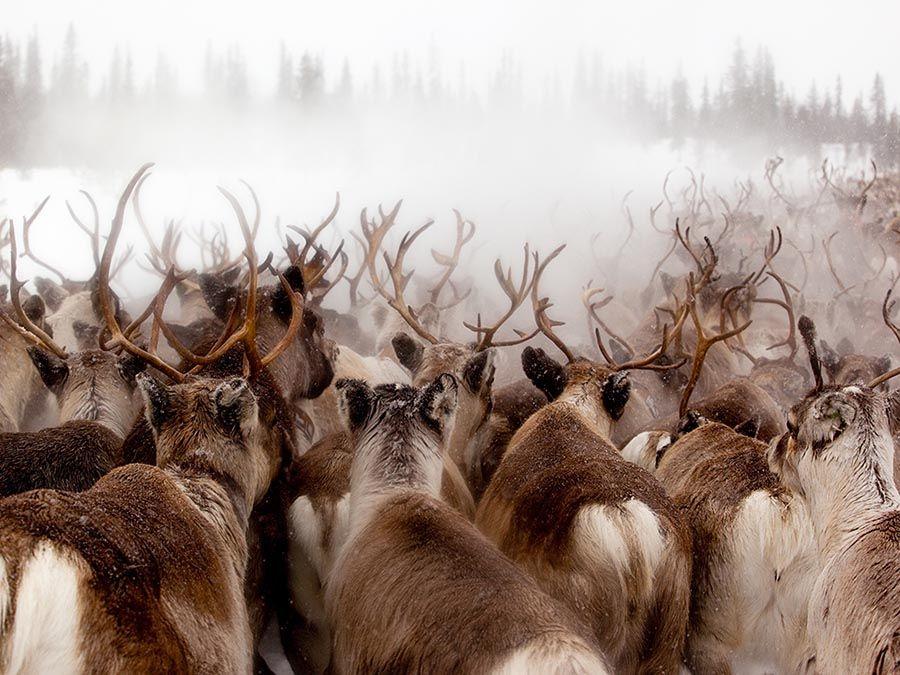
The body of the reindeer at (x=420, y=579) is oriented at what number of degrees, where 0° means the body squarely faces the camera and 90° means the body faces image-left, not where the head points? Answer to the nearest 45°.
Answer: approximately 135°

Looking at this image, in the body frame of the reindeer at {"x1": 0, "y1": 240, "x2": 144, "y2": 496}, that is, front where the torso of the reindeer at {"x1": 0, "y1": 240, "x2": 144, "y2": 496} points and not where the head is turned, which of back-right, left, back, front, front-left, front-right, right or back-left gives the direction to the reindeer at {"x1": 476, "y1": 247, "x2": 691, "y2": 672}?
right

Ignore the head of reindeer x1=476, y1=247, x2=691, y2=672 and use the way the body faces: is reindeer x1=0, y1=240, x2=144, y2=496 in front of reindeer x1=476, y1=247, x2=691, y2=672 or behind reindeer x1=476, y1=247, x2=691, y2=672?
in front

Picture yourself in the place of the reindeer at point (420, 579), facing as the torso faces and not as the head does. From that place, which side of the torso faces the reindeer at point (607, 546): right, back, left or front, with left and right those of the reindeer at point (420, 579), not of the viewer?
right

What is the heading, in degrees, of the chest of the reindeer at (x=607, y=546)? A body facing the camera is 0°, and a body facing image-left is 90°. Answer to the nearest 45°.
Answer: approximately 135°

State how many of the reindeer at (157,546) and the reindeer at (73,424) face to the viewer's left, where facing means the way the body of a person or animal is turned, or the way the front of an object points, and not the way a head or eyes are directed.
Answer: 0

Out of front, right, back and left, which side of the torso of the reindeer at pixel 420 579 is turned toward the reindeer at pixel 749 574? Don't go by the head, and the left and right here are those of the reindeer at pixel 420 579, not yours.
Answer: right

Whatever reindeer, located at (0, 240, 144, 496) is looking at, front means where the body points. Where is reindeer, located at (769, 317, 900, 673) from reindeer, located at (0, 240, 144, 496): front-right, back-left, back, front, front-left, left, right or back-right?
right

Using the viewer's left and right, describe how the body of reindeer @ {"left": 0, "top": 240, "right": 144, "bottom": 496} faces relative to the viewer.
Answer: facing away from the viewer and to the right of the viewer

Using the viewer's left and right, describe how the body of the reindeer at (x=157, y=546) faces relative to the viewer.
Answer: facing away from the viewer and to the right of the viewer
